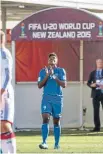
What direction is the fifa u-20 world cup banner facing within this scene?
toward the camera

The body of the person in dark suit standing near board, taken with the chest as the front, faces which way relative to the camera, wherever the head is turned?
toward the camera

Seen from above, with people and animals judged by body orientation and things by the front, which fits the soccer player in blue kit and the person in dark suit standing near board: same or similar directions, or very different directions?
same or similar directions

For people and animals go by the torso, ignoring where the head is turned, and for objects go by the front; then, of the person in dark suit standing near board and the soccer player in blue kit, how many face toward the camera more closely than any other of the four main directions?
2

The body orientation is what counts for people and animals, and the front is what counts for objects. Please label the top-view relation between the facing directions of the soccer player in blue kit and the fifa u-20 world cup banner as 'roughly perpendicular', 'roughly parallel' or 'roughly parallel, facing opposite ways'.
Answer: roughly parallel

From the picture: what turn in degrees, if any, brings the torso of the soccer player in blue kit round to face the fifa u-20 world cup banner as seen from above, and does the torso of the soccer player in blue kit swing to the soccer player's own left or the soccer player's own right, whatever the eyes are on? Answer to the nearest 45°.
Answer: approximately 180°

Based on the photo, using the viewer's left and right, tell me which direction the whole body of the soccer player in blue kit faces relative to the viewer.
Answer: facing the viewer

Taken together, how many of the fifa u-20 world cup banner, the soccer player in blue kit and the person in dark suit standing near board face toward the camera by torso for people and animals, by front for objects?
3

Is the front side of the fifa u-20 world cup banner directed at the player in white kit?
yes

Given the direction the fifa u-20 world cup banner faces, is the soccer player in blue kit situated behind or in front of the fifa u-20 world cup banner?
in front
